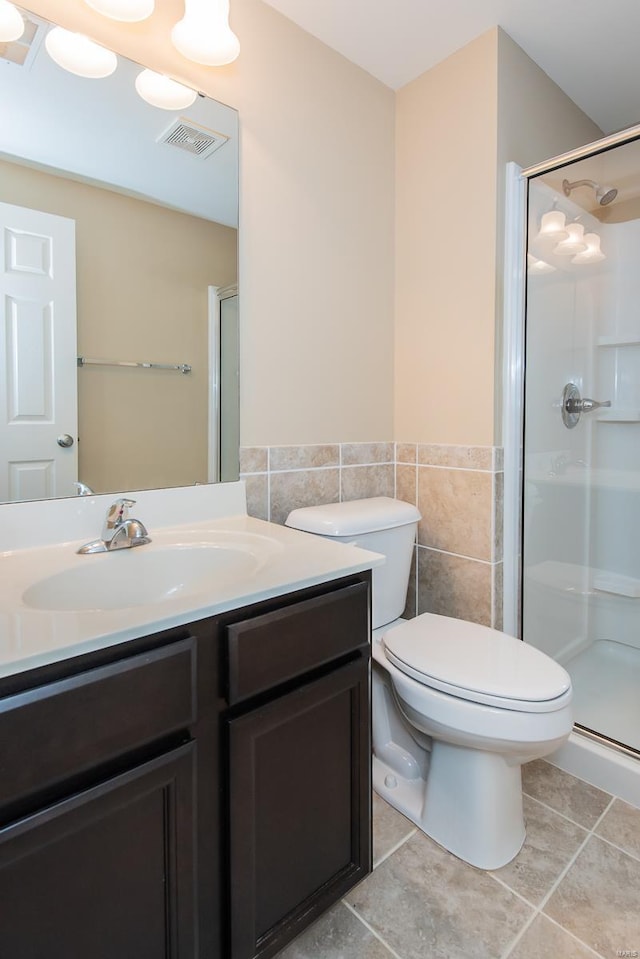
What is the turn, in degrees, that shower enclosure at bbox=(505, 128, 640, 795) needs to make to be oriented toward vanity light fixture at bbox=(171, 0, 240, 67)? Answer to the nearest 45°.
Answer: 0° — it already faces it

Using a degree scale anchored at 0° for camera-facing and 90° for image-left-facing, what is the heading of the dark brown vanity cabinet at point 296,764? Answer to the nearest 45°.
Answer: approximately 315°

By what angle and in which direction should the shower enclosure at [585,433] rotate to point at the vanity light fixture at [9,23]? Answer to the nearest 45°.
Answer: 0° — it already faces it

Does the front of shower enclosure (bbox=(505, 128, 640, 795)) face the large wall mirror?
yes

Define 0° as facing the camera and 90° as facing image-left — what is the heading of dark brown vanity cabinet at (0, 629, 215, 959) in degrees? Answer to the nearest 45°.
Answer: approximately 315°

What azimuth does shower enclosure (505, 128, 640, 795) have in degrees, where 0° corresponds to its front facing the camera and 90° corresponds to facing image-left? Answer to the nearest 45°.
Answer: approximately 45°
